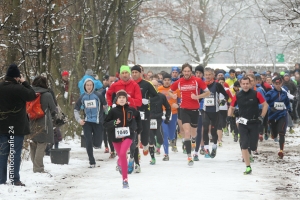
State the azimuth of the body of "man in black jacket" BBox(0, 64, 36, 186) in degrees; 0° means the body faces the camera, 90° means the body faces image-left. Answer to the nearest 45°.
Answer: approximately 225°

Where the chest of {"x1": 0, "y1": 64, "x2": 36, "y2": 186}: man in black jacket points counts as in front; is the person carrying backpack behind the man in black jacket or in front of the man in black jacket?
in front

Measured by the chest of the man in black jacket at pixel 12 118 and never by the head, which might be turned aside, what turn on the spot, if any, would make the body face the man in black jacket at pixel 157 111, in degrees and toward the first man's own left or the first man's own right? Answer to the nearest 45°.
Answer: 0° — they already face them
